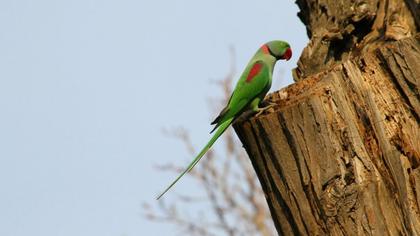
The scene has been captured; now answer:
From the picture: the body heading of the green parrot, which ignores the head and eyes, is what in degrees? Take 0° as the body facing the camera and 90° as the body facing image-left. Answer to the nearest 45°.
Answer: approximately 270°
